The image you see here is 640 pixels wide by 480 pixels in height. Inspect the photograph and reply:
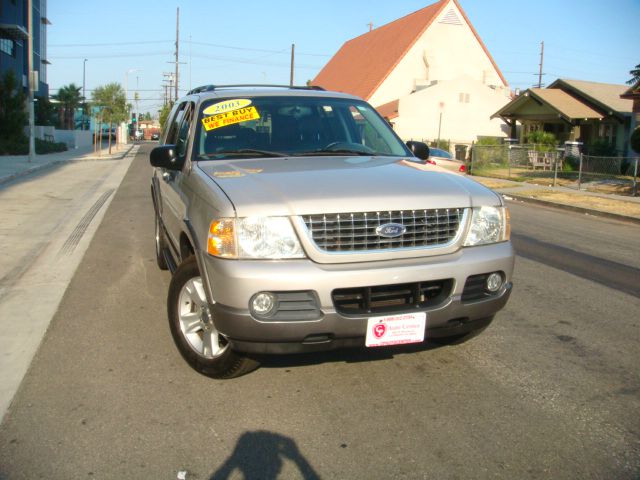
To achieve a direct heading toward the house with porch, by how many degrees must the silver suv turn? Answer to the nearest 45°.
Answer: approximately 135° to its left

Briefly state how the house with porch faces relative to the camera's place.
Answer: facing the viewer and to the left of the viewer

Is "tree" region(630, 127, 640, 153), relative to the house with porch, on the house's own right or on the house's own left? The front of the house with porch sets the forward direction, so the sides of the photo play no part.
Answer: on the house's own left

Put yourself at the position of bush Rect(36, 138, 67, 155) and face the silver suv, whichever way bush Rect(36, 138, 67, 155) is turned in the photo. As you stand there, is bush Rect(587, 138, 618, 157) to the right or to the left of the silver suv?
left

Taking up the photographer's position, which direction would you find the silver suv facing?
facing the viewer and to the right of the viewer

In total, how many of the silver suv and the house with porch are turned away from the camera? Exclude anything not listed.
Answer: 0

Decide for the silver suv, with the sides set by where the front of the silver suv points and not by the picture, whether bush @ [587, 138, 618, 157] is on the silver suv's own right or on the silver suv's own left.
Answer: on the silver suv's own left

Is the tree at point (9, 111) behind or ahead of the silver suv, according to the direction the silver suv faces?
behind

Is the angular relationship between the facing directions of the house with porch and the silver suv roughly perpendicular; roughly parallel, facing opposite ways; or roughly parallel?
roughly perpendicular

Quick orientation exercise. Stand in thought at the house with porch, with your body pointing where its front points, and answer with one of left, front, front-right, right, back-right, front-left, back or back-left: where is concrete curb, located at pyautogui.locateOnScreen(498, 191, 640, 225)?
front-left

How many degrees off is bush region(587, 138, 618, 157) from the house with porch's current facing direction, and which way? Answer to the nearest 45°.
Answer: approximately 45° to its left
